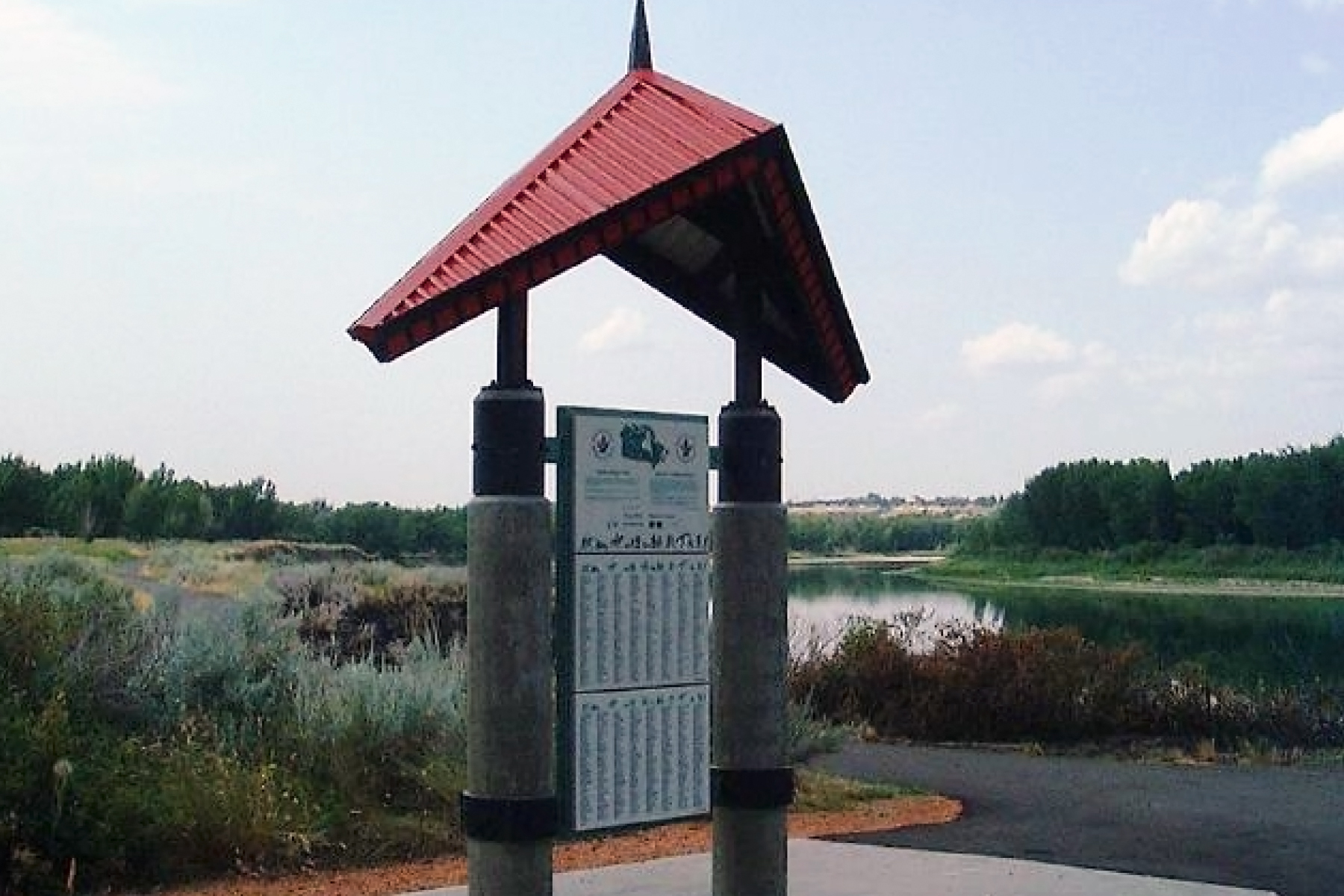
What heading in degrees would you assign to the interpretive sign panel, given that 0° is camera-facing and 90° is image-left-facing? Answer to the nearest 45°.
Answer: approximately 315°
